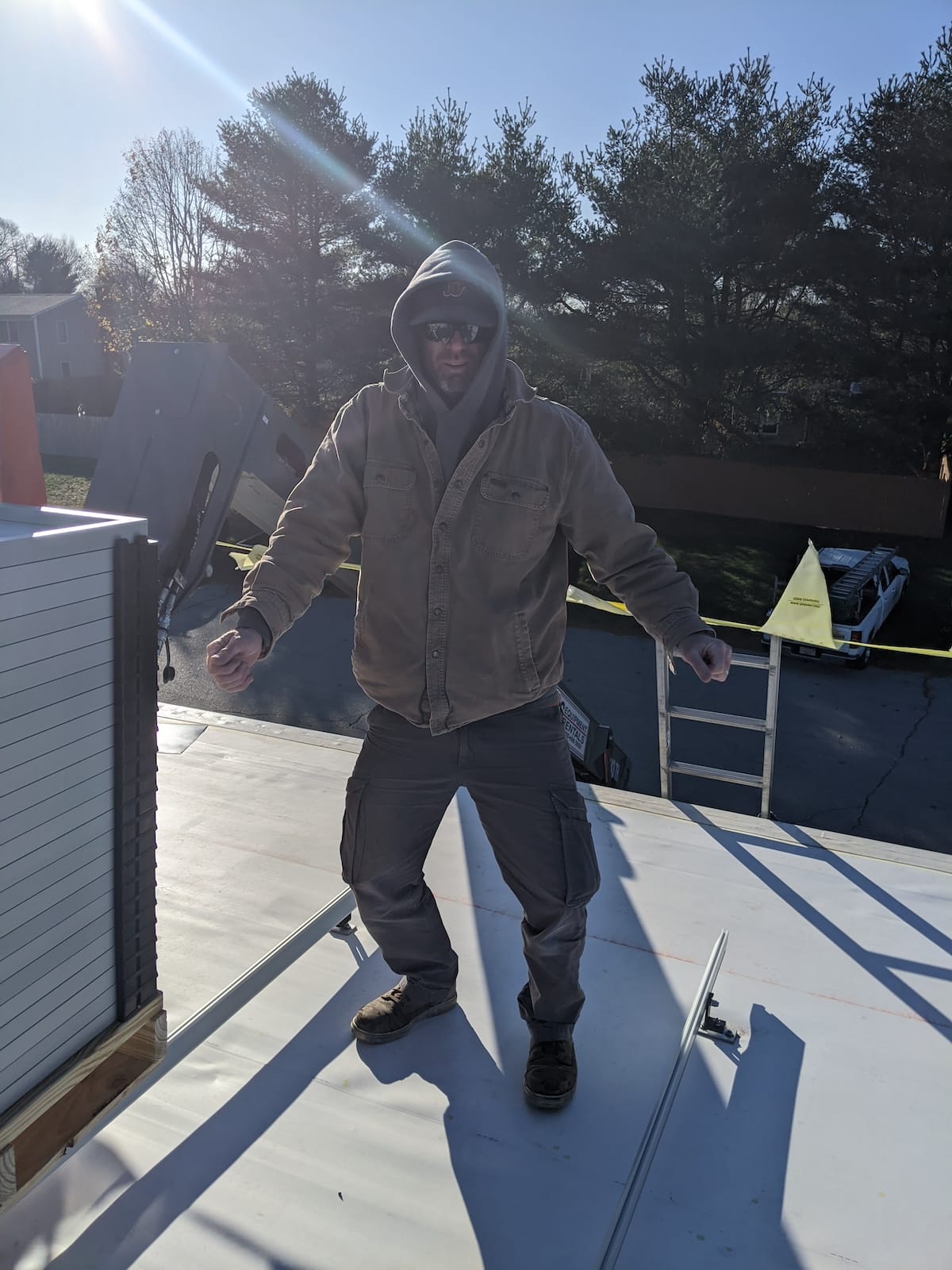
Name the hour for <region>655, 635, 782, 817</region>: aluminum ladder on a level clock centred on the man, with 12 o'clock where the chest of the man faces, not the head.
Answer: The aluminum ladder is roughly at 7 o'clock from the man.

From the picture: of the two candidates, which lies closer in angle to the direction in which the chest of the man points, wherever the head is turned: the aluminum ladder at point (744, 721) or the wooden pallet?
the wooden pallet

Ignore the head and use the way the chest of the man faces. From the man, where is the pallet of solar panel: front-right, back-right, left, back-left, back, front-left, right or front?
front-right

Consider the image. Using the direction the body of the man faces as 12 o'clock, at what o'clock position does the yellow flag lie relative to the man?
The yellow flag is roughly at 7 o'clock from the man.

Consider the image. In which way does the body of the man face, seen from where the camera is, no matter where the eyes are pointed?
toward the camera

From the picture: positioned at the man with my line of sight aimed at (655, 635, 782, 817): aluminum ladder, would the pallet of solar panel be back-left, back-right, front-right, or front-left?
back-left

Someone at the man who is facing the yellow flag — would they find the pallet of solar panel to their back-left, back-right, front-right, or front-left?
back-left

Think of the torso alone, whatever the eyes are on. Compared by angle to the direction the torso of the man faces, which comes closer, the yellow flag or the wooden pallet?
the wooden pallet

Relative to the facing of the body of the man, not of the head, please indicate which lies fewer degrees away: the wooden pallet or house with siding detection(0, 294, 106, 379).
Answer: the wooden pallet

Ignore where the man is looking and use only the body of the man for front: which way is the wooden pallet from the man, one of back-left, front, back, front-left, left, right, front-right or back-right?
front-right
